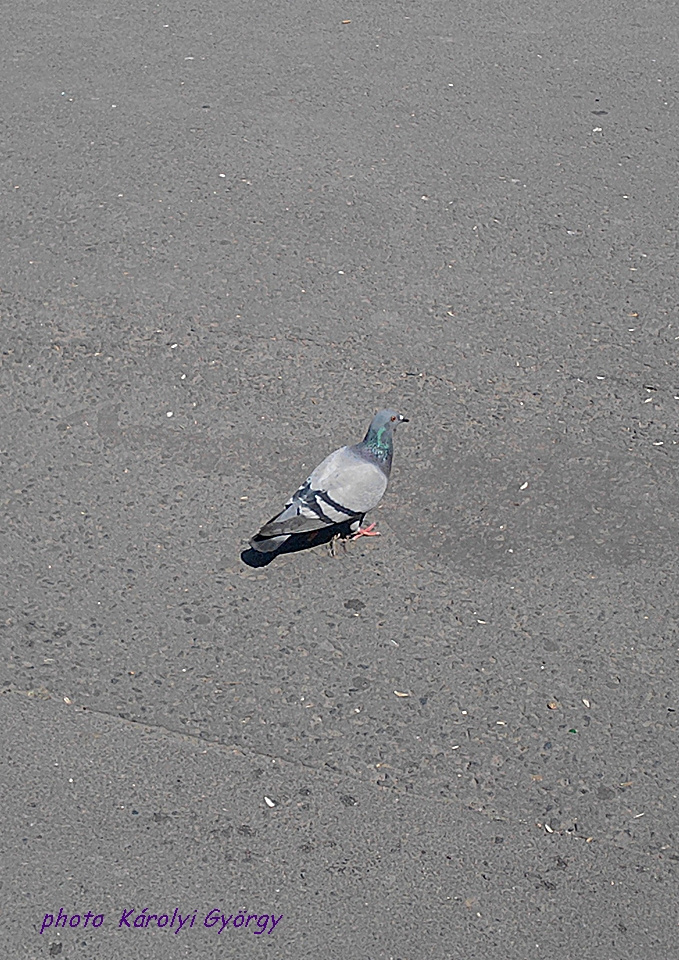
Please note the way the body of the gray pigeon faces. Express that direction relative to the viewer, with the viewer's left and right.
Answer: facing to the right of the viewer
